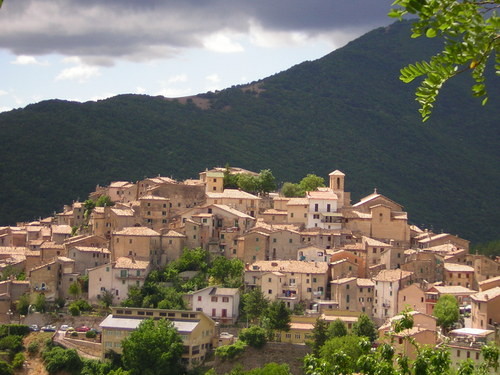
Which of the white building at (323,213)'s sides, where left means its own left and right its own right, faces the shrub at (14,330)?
right

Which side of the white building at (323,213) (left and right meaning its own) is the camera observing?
front

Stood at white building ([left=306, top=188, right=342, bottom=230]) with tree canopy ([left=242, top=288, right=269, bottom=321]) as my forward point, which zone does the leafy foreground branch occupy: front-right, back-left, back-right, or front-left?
front-left

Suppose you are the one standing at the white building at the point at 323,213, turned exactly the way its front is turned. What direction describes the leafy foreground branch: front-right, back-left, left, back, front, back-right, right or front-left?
front

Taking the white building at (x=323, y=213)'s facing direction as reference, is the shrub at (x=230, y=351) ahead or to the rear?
ahead

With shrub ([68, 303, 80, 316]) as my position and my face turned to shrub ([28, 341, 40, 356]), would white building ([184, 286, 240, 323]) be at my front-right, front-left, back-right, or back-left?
back-left

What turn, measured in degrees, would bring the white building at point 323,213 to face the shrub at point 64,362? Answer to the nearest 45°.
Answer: approximately 45° to its right

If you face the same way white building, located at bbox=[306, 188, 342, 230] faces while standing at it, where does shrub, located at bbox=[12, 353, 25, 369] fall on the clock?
The shrub is roughly at 2 o'clock from the white building.

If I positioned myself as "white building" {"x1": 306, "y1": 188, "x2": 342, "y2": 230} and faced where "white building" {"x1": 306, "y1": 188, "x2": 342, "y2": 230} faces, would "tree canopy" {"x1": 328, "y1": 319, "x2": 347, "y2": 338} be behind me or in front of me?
in front

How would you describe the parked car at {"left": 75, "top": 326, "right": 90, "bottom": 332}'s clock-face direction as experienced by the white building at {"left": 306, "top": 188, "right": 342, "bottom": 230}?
The parked car is roughly at 2 o'clock from the white building.

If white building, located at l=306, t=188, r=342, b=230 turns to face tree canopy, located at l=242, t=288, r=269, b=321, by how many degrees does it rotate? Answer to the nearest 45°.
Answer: approximately 45° to its right

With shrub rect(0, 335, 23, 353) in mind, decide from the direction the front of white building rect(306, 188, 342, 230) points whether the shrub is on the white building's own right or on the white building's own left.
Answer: on the white building's own right

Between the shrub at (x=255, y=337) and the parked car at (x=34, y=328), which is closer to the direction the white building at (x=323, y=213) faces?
the shrub

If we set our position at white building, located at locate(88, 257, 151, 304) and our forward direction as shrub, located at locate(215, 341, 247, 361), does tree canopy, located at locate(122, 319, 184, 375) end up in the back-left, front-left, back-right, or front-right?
front-right

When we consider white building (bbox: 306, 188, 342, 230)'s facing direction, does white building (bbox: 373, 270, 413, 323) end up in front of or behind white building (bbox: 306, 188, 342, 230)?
in front

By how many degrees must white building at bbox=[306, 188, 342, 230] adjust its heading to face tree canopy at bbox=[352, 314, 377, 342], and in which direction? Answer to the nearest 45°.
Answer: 0° — it already faces it
